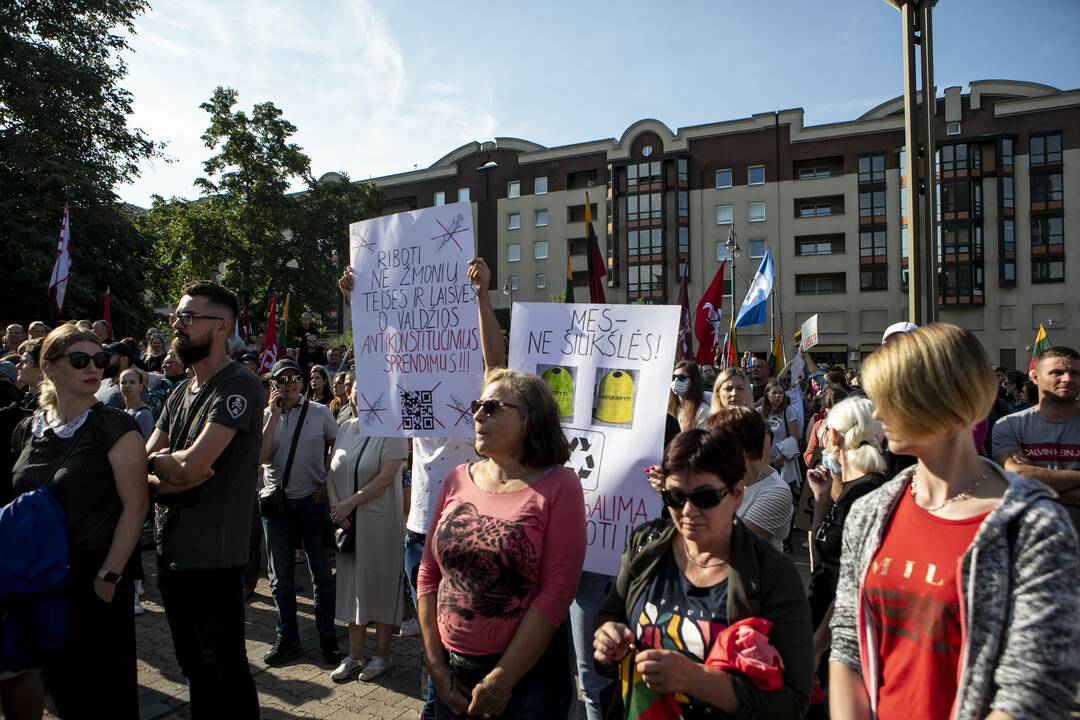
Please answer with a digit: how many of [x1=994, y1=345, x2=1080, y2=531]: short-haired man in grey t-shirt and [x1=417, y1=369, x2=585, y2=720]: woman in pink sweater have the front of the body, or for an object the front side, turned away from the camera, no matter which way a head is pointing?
0

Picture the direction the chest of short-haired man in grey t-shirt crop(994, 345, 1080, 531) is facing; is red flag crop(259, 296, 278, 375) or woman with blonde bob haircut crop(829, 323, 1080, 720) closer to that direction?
the woman with blonde bob haircut

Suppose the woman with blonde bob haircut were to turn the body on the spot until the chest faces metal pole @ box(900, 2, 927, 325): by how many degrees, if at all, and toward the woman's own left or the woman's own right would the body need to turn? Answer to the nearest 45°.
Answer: approximately 135° to the woman's own right

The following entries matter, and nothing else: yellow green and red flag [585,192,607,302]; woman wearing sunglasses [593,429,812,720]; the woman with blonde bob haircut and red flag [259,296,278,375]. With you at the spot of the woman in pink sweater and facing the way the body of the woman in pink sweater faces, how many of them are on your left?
2

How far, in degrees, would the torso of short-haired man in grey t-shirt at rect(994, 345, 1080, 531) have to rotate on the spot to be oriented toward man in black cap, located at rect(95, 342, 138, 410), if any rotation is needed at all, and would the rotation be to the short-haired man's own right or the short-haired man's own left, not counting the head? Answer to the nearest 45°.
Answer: approximately 90° to the short-haired man's own right

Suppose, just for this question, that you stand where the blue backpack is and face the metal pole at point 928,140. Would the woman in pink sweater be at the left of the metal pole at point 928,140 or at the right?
right

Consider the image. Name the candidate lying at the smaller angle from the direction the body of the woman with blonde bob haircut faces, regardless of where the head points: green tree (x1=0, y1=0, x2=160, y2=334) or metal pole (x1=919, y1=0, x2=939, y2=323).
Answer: the green tree

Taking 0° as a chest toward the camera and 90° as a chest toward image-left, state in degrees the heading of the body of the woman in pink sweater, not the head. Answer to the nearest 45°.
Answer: approximately 45°

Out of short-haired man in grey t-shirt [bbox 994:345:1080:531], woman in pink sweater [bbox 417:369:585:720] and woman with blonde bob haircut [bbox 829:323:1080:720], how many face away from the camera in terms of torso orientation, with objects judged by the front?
0

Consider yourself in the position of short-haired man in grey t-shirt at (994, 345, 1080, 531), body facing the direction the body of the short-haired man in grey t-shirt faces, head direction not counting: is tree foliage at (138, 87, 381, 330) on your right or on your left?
on your right

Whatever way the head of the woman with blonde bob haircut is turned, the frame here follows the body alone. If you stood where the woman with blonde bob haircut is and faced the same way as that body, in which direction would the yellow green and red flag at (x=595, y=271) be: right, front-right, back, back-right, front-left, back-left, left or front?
right

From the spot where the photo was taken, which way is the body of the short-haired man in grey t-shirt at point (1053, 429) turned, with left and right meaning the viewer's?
facing the viewer

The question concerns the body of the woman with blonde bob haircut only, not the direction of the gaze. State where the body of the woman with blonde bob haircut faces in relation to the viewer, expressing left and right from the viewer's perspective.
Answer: facing the viewer and to the left of the viewer

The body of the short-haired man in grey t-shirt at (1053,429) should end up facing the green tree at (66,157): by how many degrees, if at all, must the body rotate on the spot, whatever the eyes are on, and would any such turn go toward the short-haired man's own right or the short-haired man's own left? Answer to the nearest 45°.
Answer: approximately 90° to the short-haired man's own right
